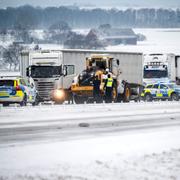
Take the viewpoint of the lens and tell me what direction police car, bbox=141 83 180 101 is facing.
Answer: facing to the left of the viewer

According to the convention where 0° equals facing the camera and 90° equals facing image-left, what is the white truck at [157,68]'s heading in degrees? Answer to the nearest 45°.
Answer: approximately 45°

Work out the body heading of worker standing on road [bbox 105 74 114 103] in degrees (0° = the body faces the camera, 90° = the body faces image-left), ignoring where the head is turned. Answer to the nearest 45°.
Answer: approximately 180°

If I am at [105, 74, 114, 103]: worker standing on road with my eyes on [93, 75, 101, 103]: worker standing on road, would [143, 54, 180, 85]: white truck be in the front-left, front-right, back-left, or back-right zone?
back-right

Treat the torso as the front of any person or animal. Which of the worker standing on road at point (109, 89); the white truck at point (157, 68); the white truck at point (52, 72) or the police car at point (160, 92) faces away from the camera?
the worker standing on road

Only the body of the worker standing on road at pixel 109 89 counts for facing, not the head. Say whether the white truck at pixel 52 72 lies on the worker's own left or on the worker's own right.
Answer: on the worker's own left

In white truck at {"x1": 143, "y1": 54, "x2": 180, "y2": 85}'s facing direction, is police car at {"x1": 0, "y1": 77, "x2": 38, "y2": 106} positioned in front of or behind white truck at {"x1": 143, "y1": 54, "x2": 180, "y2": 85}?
in front

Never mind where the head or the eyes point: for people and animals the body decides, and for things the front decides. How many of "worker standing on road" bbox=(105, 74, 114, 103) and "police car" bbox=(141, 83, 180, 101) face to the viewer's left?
1

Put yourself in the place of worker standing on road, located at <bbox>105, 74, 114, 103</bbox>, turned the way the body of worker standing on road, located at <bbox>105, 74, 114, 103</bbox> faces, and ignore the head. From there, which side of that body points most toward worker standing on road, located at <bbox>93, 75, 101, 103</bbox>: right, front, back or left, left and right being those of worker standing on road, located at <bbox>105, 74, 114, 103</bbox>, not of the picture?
left

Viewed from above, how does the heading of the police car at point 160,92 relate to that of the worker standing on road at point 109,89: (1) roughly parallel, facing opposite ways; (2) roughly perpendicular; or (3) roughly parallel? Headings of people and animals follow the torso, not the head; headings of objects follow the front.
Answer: roughly perpendicular

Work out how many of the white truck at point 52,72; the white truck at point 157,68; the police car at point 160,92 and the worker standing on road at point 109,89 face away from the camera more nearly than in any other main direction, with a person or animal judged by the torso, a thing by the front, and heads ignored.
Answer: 1
